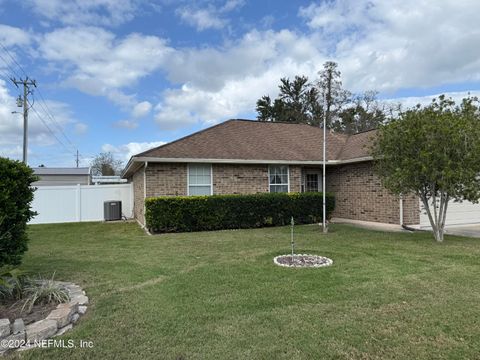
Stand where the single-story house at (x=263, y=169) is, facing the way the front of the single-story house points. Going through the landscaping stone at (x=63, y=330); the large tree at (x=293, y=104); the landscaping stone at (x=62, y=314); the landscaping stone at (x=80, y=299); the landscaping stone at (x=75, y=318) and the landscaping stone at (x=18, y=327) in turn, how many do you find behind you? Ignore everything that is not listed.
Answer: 1

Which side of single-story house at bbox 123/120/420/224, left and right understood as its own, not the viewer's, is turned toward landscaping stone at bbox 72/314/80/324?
front

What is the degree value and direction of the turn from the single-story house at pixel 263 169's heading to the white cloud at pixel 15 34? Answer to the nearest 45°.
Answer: approximately 90° to its right

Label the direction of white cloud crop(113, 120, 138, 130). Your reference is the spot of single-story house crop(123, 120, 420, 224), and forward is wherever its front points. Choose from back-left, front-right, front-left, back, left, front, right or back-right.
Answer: back-right

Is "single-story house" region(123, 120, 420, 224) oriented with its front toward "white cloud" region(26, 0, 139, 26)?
no

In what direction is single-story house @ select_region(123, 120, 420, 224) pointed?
toward the camera

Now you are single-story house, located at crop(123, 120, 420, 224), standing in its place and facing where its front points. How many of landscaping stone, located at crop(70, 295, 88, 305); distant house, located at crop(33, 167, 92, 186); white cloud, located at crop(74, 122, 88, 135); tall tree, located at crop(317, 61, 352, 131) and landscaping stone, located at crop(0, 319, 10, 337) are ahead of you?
2

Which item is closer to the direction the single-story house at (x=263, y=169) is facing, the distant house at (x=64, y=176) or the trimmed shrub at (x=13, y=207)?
the trimmed shrub

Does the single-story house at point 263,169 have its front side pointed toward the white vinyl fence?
no

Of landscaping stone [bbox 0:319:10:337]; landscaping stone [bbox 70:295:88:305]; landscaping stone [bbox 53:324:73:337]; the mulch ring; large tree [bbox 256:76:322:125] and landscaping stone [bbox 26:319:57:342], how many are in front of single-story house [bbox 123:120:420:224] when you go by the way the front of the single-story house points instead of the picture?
5

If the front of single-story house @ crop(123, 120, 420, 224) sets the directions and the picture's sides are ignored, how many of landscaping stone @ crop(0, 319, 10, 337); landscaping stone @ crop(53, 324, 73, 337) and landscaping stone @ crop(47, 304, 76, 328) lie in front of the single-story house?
3

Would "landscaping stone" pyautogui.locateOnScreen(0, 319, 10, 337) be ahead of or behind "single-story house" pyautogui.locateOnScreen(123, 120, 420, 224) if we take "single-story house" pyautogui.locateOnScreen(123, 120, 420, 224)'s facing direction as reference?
ahead

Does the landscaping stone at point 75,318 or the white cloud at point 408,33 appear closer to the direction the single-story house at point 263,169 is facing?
the landscaping stone

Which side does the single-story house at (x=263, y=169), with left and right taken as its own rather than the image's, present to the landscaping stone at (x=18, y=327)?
front

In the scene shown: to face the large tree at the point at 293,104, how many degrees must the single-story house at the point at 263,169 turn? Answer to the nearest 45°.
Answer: approximately 180°

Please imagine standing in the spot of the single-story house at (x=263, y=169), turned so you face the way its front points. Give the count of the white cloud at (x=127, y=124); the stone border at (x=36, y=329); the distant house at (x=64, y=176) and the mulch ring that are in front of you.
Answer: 2

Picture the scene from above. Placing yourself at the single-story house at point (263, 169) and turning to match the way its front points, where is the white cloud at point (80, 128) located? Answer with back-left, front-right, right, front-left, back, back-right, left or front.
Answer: back-right

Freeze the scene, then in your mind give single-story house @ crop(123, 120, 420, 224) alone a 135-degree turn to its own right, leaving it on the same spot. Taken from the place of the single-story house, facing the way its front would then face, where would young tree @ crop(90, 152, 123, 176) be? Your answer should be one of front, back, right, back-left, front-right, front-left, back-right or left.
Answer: front

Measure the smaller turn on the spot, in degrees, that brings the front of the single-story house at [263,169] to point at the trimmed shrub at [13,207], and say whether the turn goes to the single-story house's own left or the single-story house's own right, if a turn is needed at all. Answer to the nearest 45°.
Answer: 0° — it already faces it

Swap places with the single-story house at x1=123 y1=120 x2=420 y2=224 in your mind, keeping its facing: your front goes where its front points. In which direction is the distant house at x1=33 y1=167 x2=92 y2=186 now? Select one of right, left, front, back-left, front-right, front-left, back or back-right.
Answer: back-right
